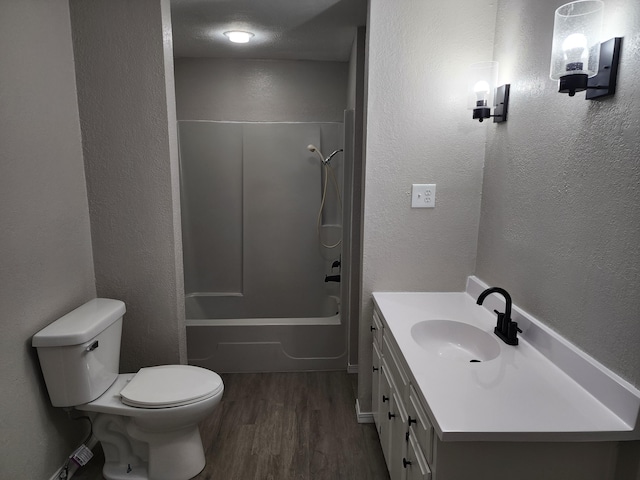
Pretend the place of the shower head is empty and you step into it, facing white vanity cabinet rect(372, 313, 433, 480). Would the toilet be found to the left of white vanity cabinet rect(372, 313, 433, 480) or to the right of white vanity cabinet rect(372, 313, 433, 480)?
right

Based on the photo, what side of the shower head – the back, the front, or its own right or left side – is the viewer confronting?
left

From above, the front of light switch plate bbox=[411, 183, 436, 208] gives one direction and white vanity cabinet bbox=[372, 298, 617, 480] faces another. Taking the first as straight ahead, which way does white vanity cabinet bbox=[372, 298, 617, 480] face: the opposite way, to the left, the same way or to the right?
to the right

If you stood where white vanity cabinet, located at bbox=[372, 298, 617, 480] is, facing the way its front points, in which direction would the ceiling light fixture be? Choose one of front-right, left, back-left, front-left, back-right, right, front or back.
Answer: front-right

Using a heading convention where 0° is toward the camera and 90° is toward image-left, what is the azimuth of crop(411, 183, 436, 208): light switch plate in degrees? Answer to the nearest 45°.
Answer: approximately 0°

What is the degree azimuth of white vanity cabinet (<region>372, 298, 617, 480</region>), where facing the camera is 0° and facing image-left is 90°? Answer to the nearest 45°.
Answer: approximately 90°

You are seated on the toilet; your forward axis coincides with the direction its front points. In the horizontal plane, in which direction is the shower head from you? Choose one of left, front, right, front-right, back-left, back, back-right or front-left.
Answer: front-left

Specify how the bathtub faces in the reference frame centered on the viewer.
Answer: facing the viewer

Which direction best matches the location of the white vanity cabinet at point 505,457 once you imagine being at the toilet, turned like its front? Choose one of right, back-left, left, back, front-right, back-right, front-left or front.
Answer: front-right

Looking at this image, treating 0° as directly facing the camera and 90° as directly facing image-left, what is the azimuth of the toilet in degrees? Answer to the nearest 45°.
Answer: approximately 270°

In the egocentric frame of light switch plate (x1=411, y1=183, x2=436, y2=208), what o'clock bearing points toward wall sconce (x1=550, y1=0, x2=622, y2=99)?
The wall sconce is roughly at 11 o'clock from the light switch plate.

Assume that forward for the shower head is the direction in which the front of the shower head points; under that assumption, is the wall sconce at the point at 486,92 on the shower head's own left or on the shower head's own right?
on the shower head's own left

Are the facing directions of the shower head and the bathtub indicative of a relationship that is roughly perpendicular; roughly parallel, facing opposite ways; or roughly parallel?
roughly perpendicular

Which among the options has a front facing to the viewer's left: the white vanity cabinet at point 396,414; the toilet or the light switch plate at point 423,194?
the white vanity cabinet

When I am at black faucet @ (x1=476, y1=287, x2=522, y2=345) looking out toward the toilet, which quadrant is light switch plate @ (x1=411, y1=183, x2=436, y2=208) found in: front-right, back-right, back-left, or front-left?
front-right
